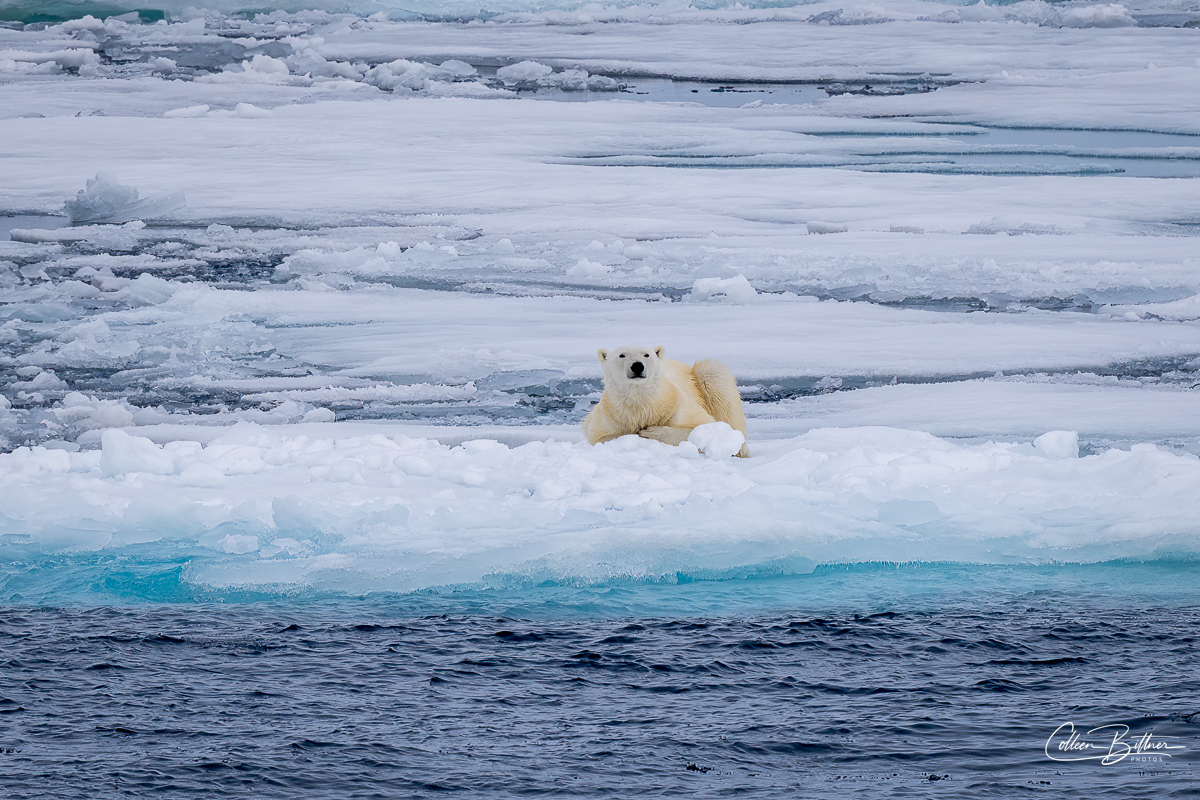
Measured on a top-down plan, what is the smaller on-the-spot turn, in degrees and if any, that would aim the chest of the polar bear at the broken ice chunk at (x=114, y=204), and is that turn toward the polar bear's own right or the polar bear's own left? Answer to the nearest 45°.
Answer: approximately 90° to the polar bear's own right

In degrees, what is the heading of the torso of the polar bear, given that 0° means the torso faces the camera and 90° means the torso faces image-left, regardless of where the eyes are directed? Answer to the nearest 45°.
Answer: approximately 45°
